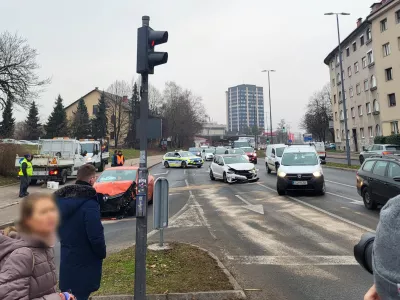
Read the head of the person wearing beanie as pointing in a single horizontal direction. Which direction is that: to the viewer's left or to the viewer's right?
to the viewer's left

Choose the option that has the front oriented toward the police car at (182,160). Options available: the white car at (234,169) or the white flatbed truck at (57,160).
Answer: the white flatbed truck

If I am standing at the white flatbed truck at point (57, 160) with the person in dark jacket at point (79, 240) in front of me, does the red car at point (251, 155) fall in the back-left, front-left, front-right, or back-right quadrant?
back-left

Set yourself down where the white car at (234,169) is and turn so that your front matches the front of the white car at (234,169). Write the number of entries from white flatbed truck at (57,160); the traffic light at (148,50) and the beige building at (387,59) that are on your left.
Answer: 1

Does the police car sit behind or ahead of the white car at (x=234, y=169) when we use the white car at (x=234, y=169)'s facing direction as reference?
behind

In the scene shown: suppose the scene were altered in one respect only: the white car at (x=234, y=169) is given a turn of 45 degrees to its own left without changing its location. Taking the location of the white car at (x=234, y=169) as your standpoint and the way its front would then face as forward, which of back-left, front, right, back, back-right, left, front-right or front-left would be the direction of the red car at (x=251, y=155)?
left

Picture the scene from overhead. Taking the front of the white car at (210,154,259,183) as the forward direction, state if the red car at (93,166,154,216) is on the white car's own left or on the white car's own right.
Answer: on the white car's own right

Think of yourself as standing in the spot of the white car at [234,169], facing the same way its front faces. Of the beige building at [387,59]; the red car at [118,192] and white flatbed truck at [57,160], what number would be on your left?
1

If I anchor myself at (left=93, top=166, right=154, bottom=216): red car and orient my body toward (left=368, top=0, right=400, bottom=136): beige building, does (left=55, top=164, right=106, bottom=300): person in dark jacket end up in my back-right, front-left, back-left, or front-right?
back-right

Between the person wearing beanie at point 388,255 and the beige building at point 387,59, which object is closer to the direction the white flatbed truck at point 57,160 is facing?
the beige building

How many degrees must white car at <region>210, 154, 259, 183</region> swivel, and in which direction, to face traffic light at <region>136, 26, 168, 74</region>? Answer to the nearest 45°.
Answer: approximately 45° to its right
